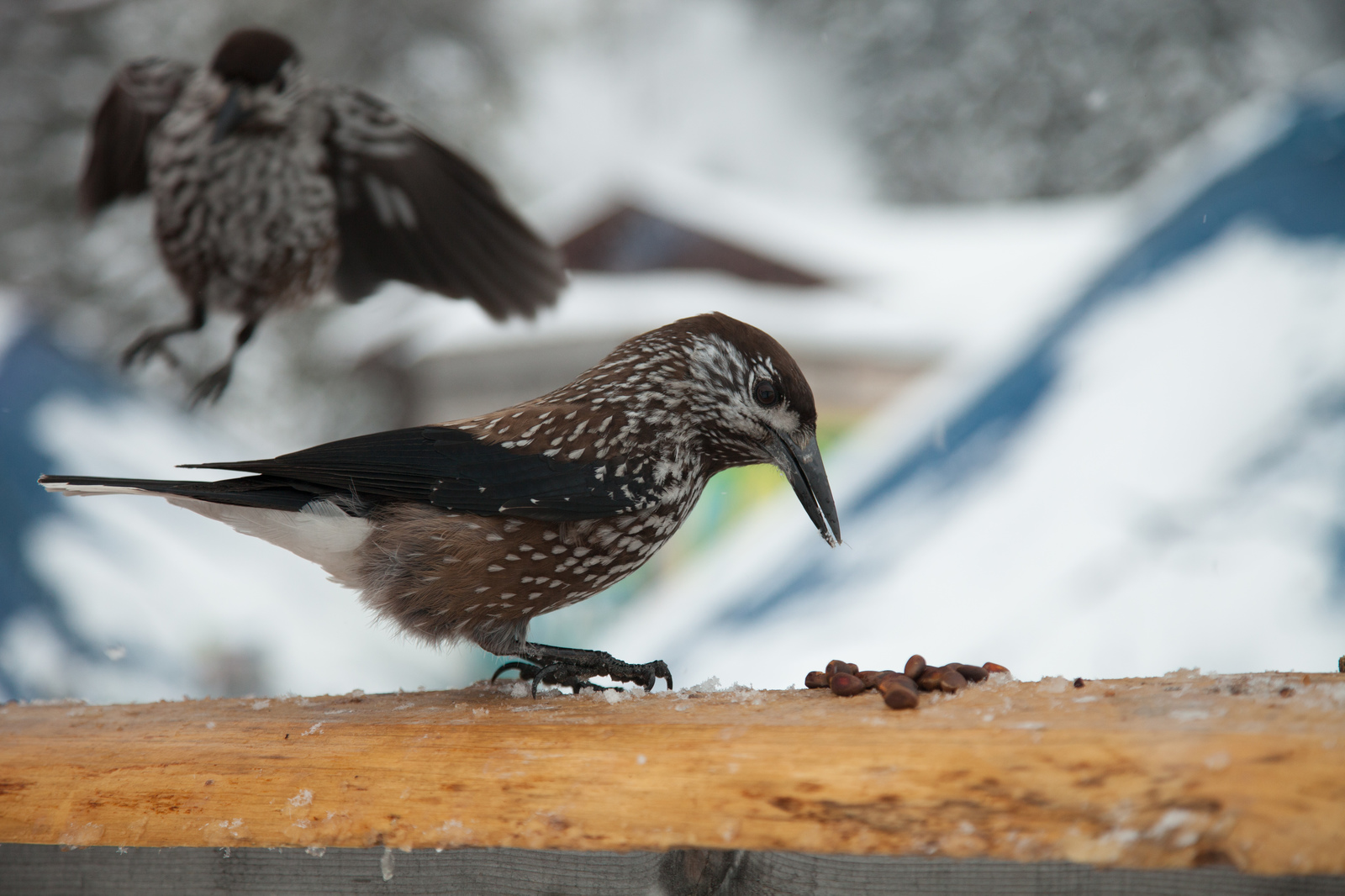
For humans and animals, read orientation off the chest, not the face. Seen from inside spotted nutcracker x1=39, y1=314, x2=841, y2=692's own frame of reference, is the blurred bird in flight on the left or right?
on its left

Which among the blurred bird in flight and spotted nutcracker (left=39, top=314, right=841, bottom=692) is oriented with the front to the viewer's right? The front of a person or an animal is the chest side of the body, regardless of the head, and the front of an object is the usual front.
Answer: the spotted nutcracker

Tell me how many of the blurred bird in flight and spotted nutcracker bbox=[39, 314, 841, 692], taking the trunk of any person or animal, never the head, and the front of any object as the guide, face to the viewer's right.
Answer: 1

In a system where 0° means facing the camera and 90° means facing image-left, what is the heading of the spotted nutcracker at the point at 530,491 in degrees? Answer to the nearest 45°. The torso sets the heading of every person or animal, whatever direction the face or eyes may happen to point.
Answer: approximately 270°

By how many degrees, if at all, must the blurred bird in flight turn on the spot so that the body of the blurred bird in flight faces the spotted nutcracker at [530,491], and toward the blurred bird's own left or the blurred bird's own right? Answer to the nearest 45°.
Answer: approximately 90° to the blurred bird's own left

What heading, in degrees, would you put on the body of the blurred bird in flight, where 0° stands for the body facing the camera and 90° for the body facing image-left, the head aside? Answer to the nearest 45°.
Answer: approximately 45°
